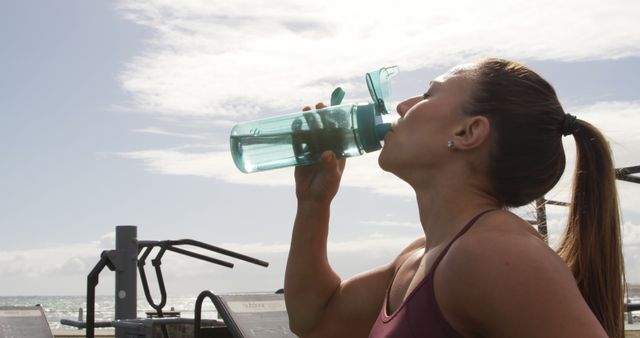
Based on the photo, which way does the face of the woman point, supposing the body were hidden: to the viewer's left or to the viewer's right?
to the viewer's left

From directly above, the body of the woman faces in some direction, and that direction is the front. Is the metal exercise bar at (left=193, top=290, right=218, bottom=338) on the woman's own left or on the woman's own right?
on the woman's own right

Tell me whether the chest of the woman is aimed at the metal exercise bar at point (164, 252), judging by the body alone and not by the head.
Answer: no

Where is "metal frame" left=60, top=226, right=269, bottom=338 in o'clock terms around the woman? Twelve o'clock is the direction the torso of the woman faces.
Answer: The metal frame is roughly at 2 o'clock from the woman.

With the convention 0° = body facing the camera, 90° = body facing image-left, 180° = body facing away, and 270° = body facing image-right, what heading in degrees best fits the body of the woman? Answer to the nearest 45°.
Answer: approximately 90°
